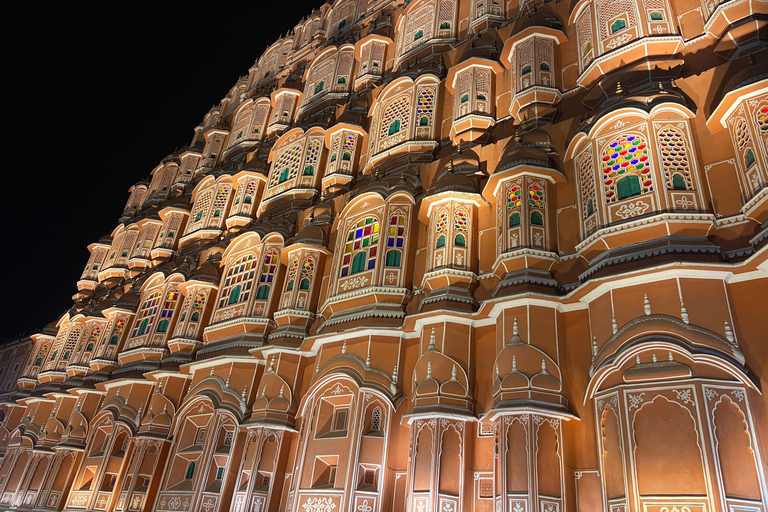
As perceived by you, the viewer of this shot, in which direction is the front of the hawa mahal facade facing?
facing the viewer and to the left of the viewer
